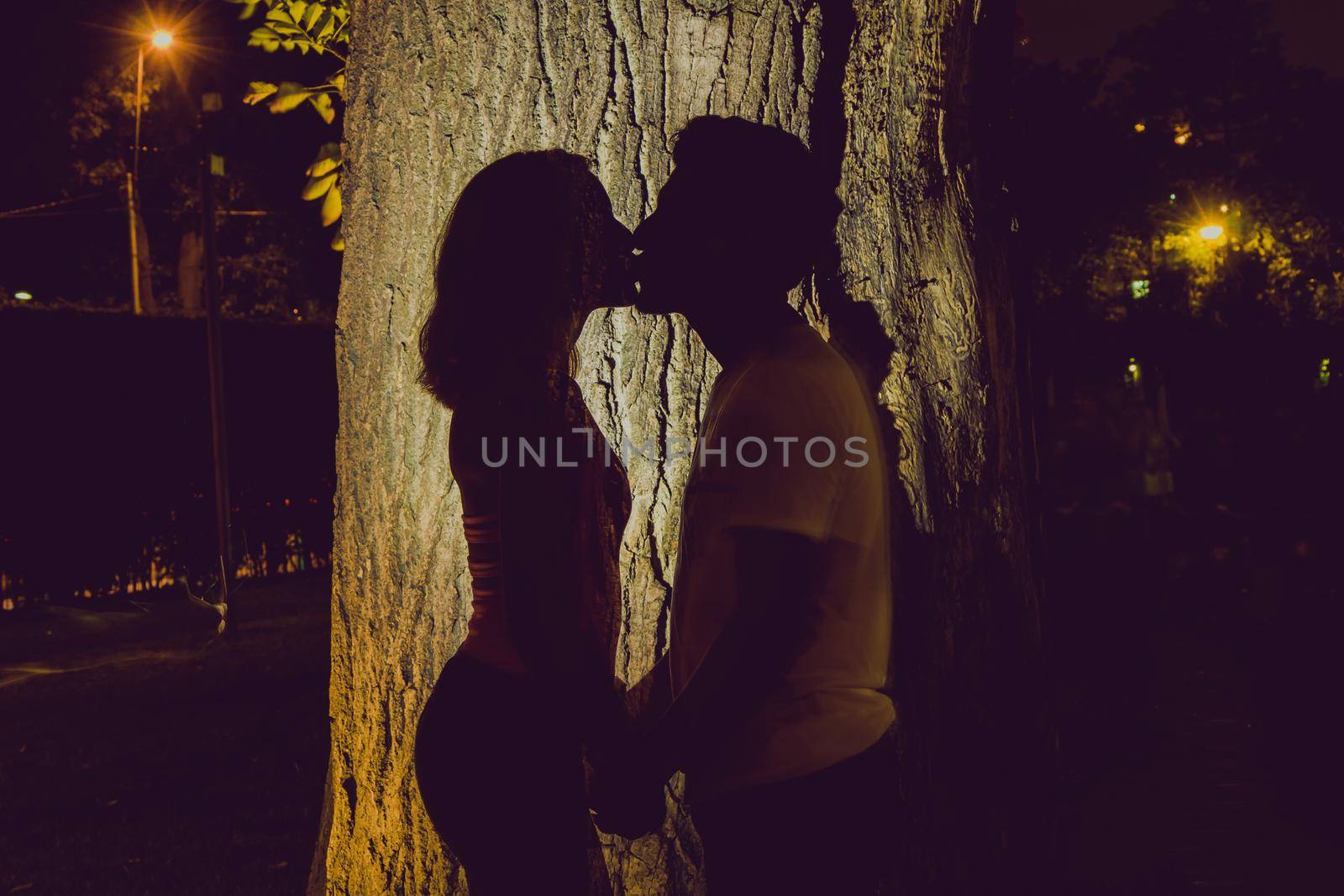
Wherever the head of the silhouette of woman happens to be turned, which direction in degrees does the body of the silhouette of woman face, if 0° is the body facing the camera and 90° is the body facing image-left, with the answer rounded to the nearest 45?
approximately 270°

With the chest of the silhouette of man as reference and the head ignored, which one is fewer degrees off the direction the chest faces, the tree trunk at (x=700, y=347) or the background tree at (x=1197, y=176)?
the tree trunk

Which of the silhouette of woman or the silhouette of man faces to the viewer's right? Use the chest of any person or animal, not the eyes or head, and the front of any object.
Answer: the silhouette of woman

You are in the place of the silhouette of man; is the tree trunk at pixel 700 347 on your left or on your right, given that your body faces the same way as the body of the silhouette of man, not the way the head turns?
on your right

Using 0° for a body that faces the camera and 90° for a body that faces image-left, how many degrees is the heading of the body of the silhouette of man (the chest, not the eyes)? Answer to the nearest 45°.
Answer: approximately 90°

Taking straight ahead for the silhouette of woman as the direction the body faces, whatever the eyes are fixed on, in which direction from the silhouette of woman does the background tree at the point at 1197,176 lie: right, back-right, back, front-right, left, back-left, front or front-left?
front-left

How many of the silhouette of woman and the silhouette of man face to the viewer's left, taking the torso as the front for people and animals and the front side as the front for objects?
1

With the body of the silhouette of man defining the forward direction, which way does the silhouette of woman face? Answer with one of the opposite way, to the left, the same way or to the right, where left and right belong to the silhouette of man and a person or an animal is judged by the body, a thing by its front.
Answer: the opposite way
